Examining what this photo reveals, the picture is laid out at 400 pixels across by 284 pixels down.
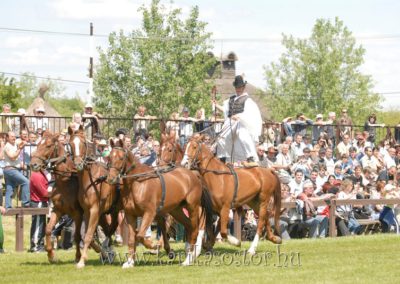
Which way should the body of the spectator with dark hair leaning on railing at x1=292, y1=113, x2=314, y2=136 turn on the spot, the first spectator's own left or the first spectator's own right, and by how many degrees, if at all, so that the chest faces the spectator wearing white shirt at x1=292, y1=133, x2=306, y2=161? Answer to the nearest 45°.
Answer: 0° — they already face them

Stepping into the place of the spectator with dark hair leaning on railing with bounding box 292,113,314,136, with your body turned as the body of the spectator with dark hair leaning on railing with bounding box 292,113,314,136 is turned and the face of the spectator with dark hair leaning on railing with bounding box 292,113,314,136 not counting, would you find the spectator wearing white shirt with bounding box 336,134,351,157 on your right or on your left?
on your left

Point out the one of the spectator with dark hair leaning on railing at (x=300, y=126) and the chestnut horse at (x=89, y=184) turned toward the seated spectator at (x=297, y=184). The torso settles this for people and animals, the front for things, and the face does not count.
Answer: the spectator with dark hair leaning on railing

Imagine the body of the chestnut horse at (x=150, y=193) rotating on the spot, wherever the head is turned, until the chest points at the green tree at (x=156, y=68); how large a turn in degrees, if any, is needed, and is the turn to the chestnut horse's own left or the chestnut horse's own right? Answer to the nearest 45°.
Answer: approximately 135° to the chestnut horse's own right

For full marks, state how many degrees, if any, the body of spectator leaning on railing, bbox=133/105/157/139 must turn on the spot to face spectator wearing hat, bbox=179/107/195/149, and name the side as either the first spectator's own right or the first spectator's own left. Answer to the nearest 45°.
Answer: approximately 90° to the first spectator's own left

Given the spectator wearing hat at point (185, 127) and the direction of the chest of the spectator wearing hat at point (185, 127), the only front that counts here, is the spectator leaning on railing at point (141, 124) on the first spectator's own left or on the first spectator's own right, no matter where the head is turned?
on the first spectator's own right

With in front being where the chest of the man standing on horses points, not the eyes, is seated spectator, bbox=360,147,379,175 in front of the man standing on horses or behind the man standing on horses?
behind

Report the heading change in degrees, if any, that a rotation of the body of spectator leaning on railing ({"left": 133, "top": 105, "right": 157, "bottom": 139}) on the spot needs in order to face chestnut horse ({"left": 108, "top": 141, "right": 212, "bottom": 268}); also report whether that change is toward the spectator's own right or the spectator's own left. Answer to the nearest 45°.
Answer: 0° — they already face it

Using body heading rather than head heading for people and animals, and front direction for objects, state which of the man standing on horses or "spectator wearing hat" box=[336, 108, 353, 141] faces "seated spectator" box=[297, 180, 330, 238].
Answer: the spectator wearing hat
